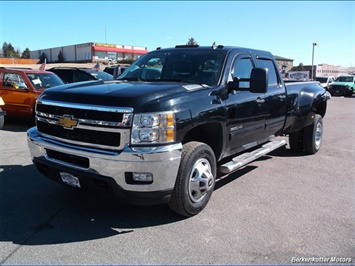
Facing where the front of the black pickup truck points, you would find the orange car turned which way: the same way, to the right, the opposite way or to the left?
to the left

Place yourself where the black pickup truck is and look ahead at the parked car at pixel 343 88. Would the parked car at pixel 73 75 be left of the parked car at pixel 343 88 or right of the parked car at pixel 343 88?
left

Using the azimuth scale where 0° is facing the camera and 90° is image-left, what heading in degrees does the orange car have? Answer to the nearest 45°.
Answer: approximately 315°

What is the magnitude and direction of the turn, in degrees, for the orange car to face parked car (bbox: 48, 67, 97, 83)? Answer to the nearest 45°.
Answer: approximately 90° to its left

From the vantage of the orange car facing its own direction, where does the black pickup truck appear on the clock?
The black pickup truck is roughly at 1 o'clock from the orange car.

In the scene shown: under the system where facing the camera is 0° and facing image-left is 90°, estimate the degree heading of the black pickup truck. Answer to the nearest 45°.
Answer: approximately 45°

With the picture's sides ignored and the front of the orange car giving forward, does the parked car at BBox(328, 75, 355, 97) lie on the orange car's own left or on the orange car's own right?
on the orange car's own left

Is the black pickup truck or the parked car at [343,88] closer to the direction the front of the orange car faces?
the black pickup truck
